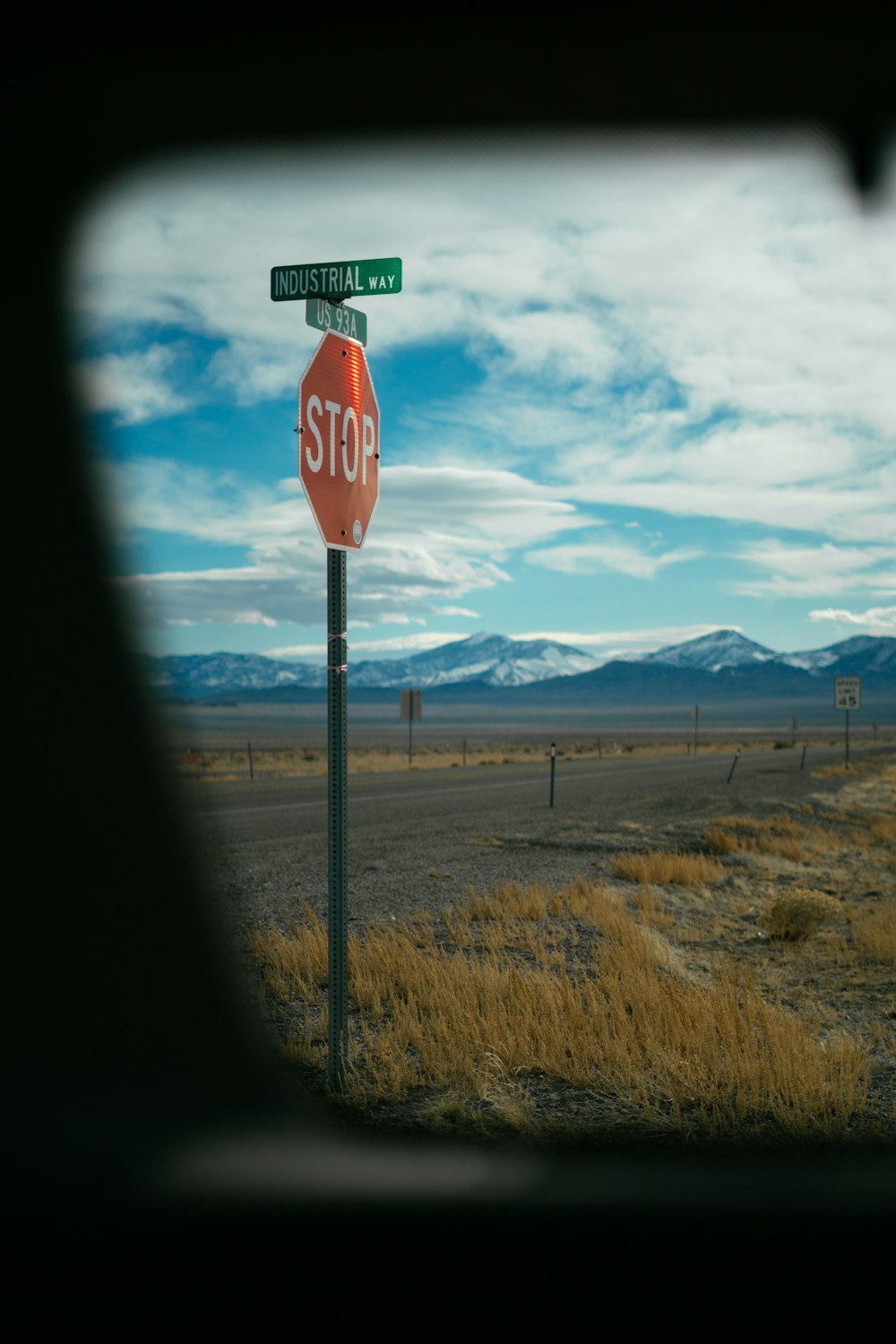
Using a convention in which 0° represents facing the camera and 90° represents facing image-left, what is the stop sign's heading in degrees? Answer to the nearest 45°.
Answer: approximately 315°

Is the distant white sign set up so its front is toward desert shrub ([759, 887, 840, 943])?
yes

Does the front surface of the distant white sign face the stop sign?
yes

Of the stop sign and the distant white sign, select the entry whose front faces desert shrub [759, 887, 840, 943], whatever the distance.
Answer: the distant white sign

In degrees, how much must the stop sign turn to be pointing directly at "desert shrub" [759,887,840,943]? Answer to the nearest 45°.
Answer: approximately 90° to its left
